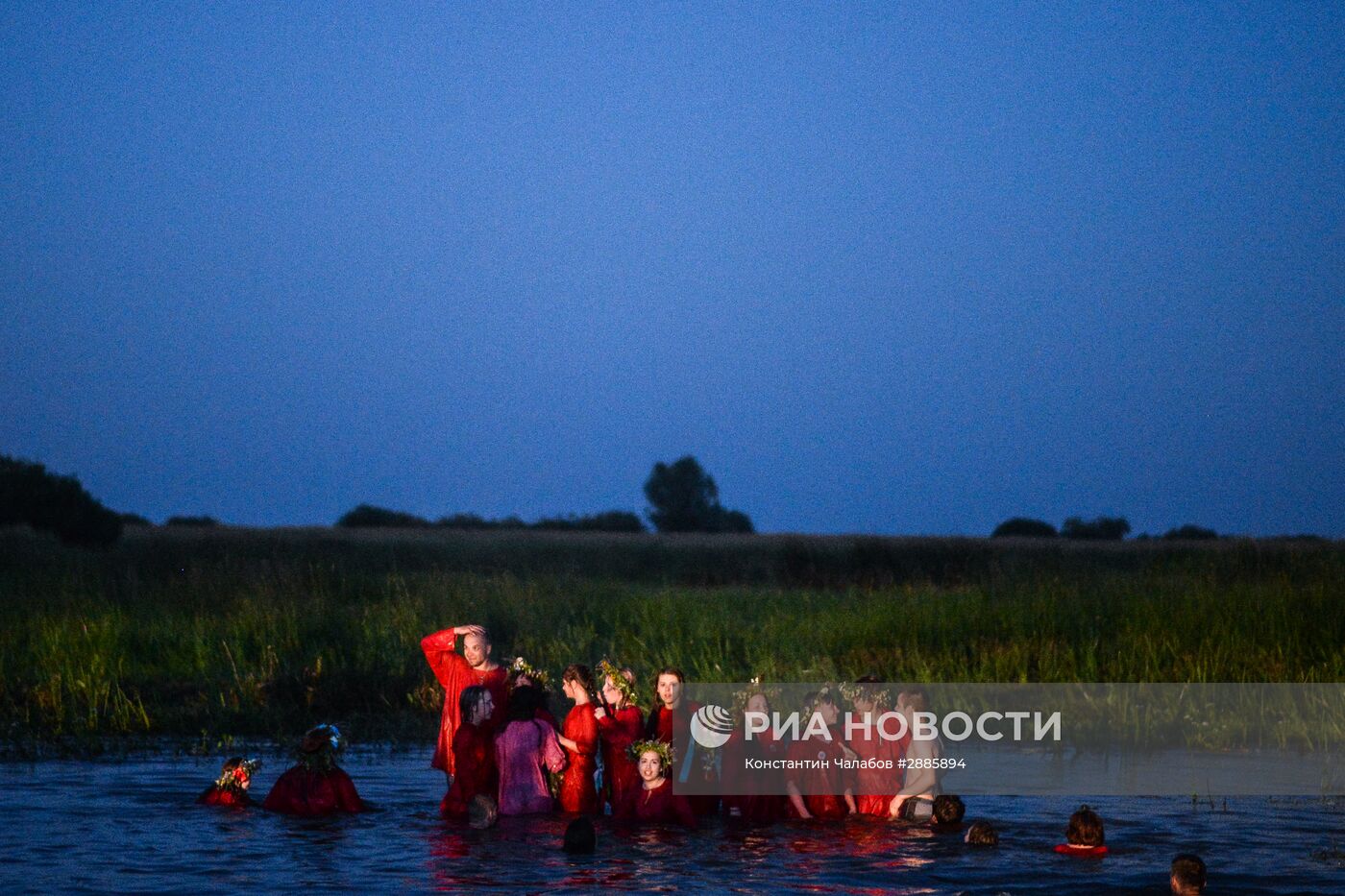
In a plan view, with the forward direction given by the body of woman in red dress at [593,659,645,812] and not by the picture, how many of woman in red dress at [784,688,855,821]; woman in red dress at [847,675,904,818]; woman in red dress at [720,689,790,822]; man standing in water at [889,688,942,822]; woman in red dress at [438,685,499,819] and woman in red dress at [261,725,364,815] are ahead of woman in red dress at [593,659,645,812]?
2

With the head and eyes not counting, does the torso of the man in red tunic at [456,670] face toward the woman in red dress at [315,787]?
no

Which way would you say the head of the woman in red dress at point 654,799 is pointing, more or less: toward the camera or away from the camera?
toward the camera

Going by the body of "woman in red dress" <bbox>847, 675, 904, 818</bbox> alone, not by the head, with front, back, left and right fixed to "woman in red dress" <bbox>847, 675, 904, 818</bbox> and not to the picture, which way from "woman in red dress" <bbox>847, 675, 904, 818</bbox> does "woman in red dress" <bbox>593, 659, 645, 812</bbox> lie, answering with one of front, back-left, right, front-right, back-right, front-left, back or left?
front-right

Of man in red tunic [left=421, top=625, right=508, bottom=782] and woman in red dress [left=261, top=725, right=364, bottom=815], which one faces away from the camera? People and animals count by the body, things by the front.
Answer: woman in red dress [left=261, top=725, right=364, bottom=815]

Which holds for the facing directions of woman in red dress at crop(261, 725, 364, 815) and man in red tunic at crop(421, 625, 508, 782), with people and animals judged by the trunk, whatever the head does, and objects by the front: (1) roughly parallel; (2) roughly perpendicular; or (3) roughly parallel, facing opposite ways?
roughly parallel, facing opposite ways

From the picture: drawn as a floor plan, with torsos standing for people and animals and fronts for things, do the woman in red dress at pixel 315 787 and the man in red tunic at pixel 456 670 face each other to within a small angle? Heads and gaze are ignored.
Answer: no

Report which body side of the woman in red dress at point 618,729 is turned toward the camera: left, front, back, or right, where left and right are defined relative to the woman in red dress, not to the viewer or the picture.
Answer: left

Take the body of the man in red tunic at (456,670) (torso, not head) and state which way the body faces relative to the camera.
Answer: toward the camera

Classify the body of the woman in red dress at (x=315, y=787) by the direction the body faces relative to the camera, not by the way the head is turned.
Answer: away from the camera
